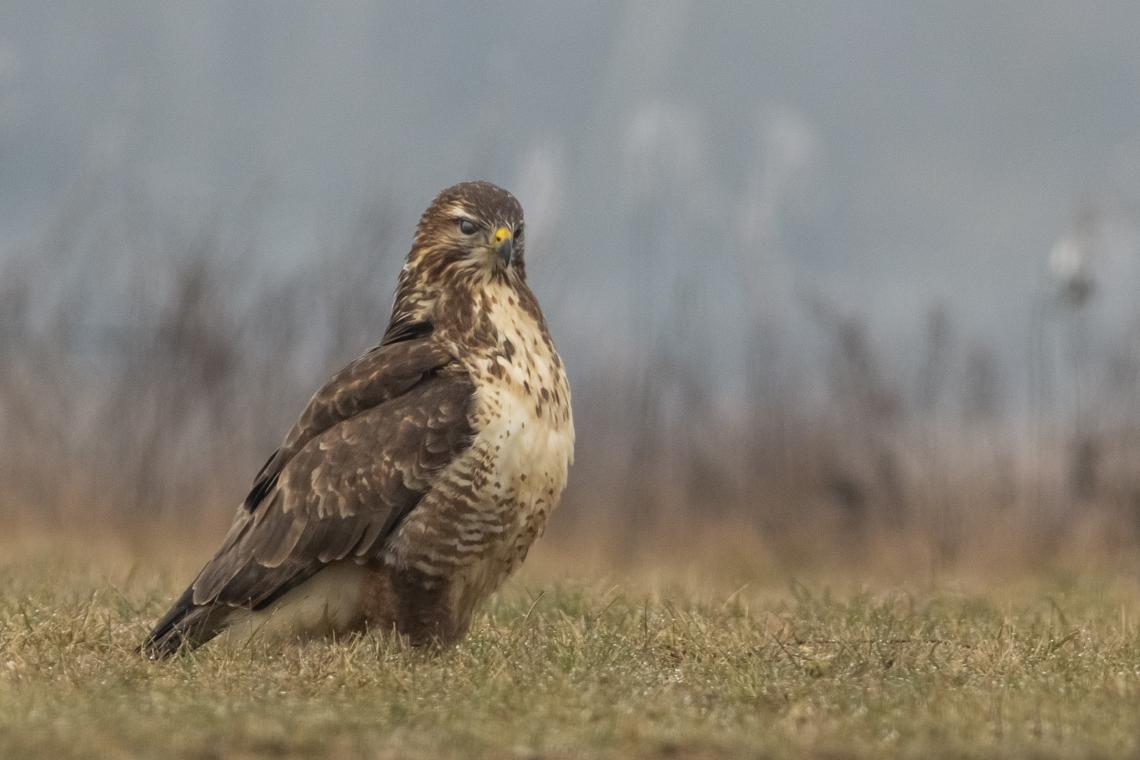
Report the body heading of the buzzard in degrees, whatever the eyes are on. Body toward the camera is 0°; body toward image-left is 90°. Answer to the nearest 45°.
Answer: approximately 315°
